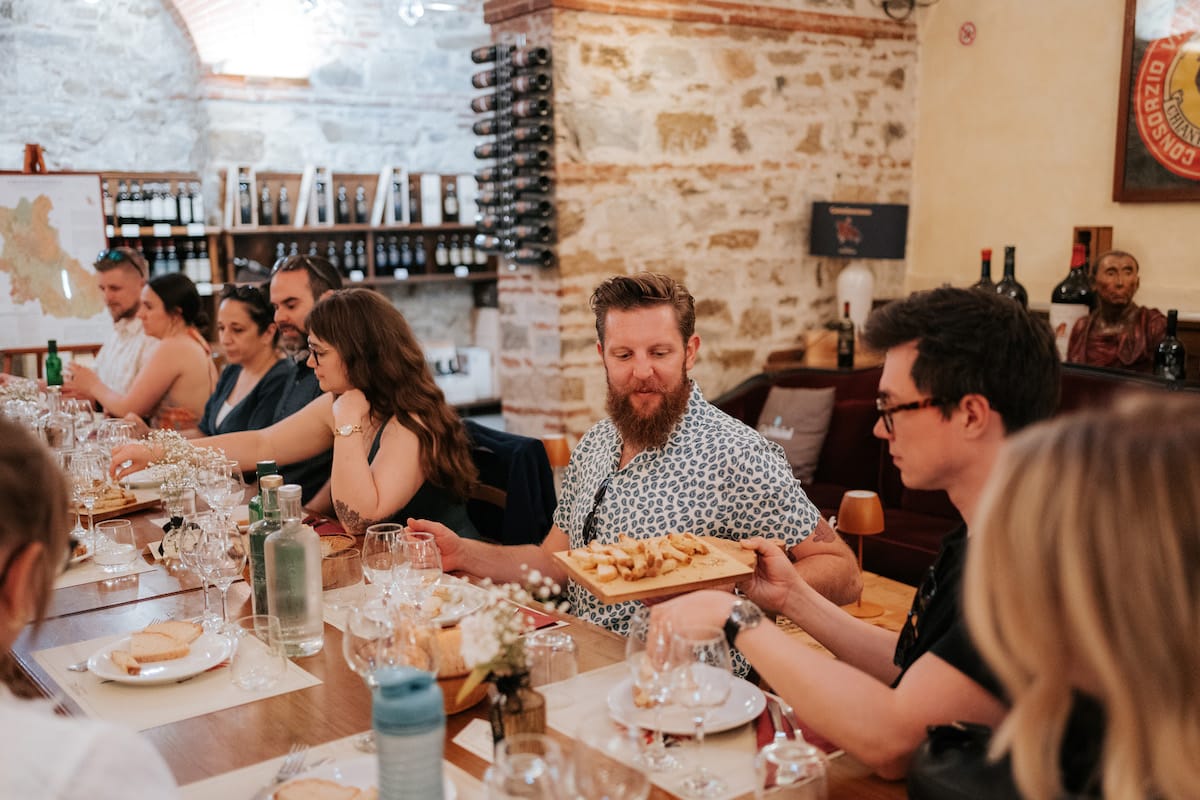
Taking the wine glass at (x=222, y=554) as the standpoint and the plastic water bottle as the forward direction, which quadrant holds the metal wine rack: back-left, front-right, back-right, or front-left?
back-left

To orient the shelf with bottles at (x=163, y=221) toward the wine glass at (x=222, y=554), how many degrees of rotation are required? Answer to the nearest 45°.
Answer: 0° — it already faces it

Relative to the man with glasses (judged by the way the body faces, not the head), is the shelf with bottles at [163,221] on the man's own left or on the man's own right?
on the man's own right

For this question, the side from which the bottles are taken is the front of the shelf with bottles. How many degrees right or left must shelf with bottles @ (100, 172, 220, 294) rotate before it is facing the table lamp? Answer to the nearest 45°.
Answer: approximately 45° to its left

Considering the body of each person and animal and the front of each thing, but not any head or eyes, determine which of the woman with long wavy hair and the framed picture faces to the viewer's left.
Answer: the woman with long wavy hair

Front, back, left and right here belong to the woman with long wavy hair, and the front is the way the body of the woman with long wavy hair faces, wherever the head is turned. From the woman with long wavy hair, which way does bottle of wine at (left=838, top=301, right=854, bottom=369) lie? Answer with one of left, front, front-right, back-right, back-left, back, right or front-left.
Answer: back-right

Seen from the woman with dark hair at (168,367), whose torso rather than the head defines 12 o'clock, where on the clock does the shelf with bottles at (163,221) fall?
The shelf with bottles is roughly at 3 o'clock from the woman with dark hair.

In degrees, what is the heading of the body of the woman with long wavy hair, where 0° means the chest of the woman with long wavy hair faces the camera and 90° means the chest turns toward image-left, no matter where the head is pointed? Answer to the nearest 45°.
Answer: approximately 90°

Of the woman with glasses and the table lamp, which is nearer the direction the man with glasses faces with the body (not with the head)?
the woman with glasses
